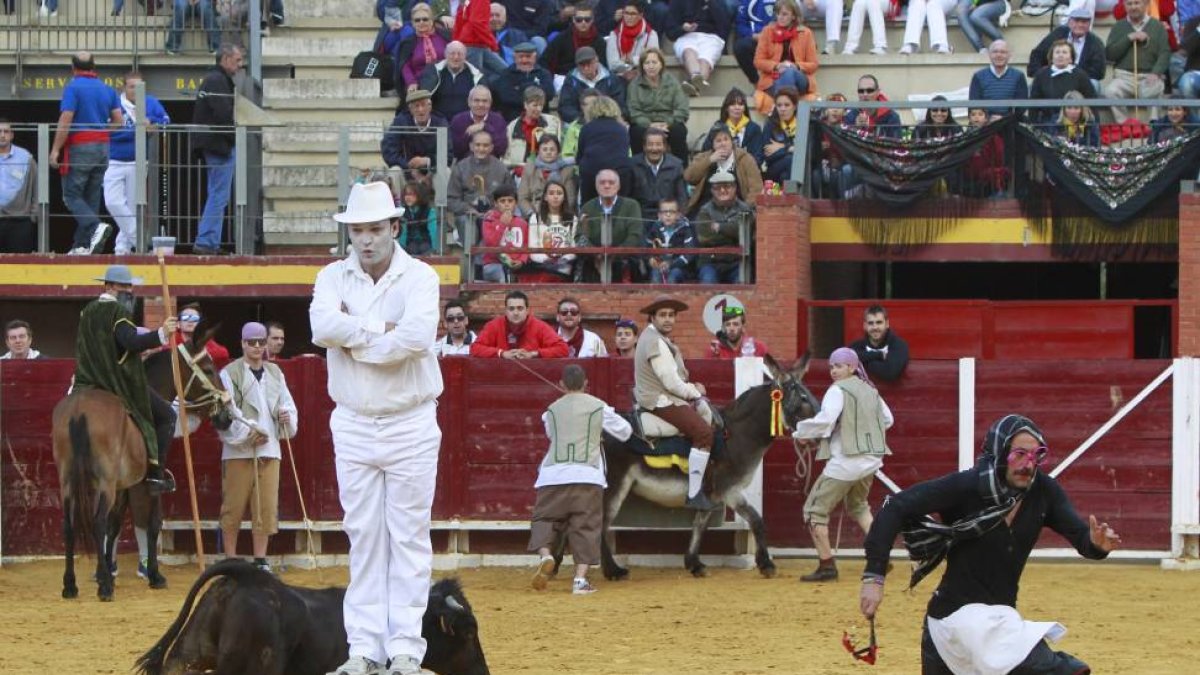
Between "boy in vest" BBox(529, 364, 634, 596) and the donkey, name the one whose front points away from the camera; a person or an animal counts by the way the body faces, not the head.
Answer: the boy in vest

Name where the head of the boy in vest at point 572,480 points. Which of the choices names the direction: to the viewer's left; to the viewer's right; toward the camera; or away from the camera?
away from the camera

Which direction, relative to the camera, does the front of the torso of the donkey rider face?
to the viewer's right

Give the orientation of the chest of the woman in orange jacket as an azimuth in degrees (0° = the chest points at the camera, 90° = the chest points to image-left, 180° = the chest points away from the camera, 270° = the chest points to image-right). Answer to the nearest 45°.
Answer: approximately 0°

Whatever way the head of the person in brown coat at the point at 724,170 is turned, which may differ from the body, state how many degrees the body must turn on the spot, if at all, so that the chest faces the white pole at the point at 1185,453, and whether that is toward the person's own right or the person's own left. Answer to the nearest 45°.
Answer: approximately 45° to the person's own left

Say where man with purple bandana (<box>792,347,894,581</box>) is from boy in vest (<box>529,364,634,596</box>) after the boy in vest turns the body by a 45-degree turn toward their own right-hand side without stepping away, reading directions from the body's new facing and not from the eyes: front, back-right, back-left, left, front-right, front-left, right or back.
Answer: front-right

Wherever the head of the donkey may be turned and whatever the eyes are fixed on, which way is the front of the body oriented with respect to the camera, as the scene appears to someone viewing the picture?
to the viewer's right

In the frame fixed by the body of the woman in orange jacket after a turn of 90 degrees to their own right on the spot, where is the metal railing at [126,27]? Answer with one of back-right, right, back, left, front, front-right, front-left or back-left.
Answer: front

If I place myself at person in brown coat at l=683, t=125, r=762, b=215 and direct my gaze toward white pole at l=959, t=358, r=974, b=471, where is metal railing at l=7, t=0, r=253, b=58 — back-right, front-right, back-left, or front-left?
back-right

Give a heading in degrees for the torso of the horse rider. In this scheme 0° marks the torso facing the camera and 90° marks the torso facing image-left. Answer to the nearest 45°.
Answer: approximately 225°

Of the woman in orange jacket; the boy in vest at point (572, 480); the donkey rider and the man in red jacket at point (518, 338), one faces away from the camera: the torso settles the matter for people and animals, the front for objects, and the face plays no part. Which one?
the boy in vest

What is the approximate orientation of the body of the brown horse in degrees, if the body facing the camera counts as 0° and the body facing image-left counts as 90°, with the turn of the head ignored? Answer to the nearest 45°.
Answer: approximately 225°
